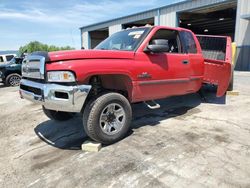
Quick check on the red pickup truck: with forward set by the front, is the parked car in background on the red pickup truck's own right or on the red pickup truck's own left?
on the red pickup truck's own right

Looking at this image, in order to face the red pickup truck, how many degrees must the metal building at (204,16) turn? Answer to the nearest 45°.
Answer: approximately 45° to its left

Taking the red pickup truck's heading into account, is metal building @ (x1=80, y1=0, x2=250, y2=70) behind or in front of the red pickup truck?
behind

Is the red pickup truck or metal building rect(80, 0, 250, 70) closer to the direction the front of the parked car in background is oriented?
the red pickup truck

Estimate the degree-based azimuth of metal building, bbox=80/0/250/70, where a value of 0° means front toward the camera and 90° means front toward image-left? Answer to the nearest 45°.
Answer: approximately 45°
